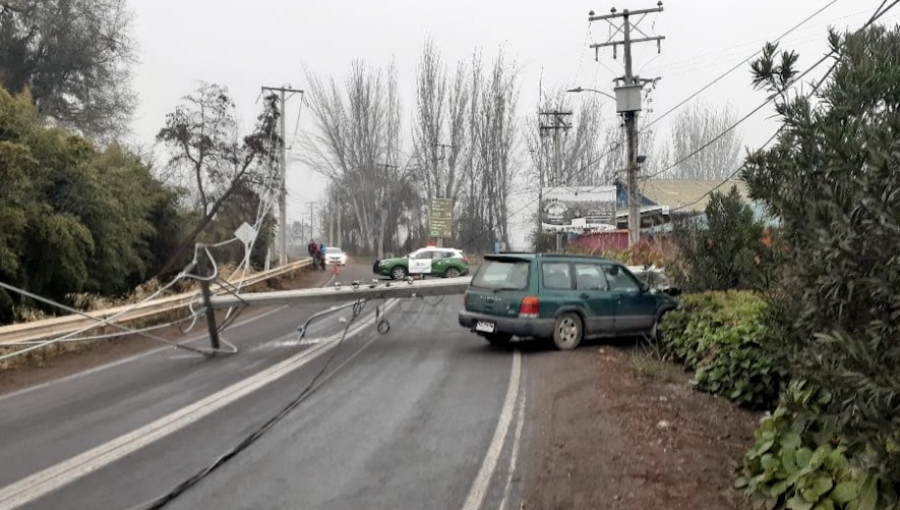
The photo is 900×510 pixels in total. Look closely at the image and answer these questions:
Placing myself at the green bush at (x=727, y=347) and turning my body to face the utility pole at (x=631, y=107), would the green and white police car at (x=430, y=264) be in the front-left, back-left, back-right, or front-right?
front-left

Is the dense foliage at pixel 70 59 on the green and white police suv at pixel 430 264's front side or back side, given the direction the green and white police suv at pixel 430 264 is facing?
on the front side

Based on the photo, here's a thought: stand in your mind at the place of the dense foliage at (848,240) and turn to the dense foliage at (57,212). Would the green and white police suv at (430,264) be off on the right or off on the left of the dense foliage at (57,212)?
right

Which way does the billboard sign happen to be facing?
toward the camera

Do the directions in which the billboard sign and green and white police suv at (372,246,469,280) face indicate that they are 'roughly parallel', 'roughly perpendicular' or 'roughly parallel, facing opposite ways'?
roughly perpendicular

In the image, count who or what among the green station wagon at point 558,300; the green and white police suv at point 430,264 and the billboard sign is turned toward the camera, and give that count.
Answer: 1

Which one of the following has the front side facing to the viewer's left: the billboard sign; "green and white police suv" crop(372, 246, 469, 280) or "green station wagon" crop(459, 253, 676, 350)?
"green and white police suv" crop(372, 246, 469, 280)

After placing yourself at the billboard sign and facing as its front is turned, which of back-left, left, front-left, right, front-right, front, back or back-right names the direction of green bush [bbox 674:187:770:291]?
front

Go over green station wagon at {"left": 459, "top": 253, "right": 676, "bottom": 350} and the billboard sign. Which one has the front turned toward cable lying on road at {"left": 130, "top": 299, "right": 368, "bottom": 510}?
the billboard sign

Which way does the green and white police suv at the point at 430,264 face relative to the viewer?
to the viewer's left

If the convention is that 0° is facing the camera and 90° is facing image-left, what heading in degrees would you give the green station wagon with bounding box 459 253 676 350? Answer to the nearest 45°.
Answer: approximately 225°

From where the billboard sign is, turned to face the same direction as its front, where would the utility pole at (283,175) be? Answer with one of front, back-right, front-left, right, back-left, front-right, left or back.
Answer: front-right

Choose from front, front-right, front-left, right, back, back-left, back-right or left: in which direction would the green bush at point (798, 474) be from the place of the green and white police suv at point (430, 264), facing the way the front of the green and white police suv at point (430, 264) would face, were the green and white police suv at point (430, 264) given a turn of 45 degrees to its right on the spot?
back-left

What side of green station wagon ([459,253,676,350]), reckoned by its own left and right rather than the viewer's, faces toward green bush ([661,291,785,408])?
right
